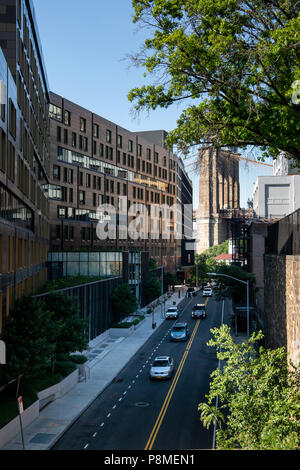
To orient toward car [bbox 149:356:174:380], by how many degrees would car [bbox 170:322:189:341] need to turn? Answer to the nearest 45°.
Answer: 0° — it already faces it

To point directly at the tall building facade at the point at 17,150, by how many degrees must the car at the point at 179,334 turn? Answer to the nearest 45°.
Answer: approximately 45° to its right

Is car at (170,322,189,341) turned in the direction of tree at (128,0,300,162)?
yes

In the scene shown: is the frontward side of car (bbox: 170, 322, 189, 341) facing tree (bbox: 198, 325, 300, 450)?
yes

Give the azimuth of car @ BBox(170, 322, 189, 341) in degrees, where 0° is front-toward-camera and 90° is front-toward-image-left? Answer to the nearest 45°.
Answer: approximately 0°
